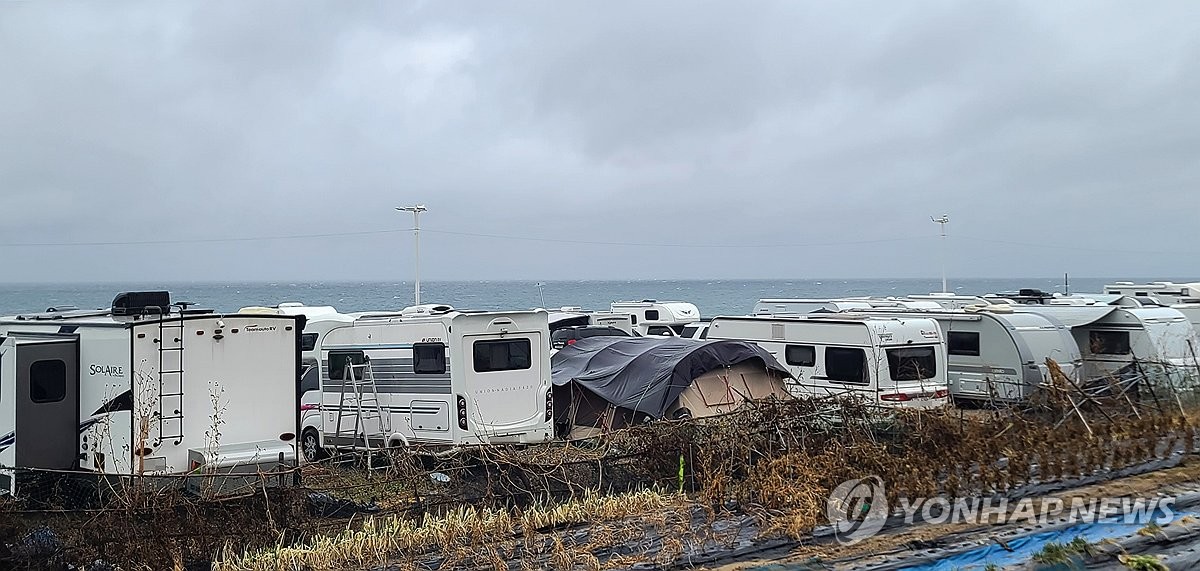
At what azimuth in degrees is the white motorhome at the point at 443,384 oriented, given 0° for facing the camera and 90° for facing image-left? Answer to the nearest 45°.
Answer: approximately 135°

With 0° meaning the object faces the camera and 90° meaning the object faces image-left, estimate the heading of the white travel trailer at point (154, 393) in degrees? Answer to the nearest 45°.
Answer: approximately 135°

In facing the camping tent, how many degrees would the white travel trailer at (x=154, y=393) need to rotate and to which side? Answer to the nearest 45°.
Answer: approximately 135° to its right
